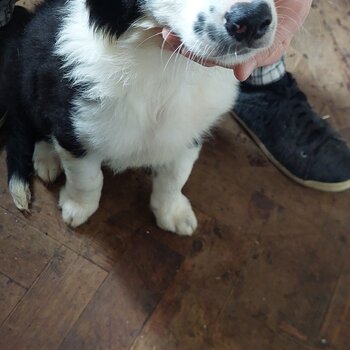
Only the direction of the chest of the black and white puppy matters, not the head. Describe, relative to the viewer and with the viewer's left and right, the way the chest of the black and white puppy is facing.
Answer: facing the viewer and to the right of the viewer
